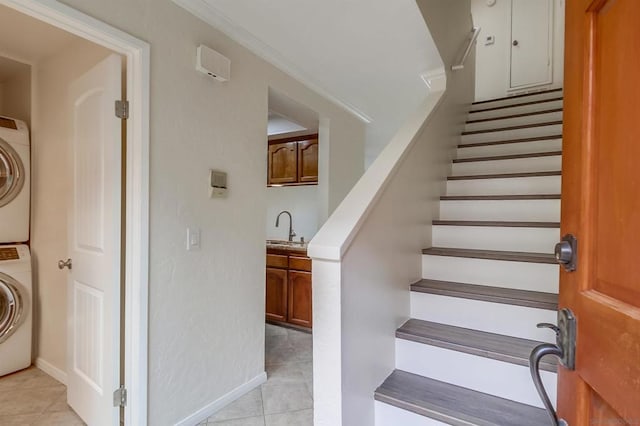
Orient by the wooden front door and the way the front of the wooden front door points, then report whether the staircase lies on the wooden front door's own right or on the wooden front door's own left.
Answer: on the wooden front door's own right

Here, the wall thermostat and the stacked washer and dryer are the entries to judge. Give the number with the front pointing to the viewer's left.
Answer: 0

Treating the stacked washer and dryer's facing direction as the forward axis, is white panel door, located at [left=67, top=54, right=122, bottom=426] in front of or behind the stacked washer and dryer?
in front

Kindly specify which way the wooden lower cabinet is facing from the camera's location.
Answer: facing the viewer and to the left of the viewer

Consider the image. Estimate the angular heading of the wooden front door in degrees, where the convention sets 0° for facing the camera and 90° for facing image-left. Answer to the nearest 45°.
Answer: approximately 45°

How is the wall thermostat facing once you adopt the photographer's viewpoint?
facing the viewer and to the right of the viewer

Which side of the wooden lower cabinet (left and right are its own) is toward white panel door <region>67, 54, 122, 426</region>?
front

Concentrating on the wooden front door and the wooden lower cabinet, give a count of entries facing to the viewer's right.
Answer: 0

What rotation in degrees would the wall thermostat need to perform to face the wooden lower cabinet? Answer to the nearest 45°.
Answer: approximately 90° to its left

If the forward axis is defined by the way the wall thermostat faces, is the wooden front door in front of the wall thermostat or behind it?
in front
